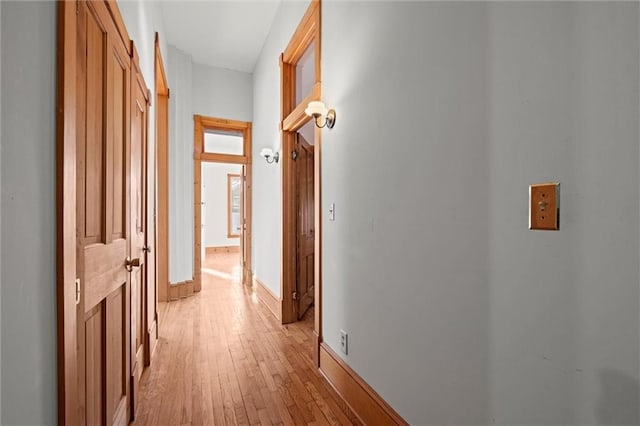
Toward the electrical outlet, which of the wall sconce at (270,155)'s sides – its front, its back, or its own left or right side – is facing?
left

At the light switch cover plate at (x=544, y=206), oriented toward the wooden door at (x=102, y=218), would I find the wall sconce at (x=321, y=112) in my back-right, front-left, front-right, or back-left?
front-right

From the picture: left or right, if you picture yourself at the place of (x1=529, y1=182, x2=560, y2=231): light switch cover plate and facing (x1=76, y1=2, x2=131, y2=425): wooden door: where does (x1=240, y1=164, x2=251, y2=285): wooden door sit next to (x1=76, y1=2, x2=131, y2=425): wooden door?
right

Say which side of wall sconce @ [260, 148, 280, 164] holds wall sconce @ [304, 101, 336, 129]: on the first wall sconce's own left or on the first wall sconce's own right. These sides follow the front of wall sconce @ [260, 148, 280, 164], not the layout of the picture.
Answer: on the first wall sconce's own left

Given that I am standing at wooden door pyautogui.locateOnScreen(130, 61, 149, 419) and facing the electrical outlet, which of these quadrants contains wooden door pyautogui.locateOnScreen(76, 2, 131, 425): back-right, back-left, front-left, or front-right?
front-right

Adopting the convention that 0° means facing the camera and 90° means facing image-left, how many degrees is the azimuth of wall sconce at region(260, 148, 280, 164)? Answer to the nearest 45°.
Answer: approximately 90°

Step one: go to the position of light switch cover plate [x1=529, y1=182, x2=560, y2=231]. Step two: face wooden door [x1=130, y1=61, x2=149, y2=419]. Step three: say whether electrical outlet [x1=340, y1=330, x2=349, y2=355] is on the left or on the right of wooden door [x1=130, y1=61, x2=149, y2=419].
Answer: right

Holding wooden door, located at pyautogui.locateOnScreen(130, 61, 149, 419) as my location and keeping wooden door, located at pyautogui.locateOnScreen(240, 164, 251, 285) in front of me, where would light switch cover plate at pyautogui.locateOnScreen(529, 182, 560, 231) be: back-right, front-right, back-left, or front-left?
back-right

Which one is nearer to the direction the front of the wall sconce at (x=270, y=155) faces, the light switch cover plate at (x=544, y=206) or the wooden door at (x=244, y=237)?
the wooden door

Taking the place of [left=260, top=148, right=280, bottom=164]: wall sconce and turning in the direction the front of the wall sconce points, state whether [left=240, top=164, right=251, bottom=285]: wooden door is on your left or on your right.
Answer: on your right

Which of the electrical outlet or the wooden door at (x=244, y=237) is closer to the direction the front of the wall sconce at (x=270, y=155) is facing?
the wooden door

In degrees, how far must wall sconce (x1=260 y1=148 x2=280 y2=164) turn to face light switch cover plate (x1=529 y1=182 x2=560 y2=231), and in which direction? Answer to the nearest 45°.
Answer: approximately 90° to its left

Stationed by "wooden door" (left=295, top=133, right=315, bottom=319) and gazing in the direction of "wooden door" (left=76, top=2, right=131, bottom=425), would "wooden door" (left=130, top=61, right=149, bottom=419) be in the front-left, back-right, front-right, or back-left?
front-right

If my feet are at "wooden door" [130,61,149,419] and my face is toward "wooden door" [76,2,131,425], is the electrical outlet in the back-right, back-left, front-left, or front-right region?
front-left

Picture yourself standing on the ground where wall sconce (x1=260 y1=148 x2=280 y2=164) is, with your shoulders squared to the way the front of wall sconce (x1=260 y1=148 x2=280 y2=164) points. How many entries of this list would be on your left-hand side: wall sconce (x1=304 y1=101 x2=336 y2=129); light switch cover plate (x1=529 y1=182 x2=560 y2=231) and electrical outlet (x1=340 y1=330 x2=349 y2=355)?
3
